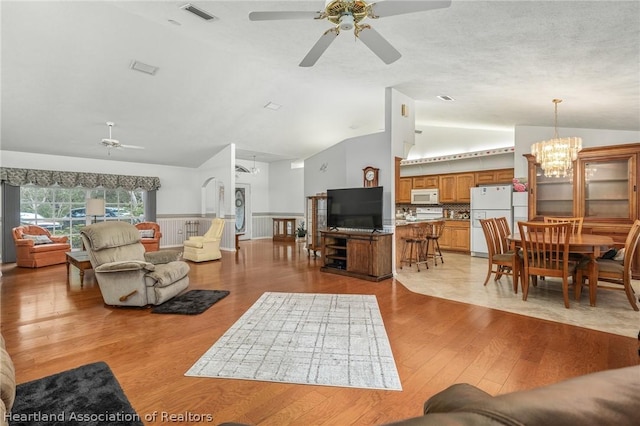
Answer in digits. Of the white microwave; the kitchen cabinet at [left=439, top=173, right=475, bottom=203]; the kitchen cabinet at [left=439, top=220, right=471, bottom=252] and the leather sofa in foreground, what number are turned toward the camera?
3

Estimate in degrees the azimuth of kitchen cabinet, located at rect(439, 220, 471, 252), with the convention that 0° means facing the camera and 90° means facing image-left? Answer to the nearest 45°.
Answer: approximately 0°

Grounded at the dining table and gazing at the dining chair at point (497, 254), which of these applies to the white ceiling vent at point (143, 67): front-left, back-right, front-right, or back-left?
front-left

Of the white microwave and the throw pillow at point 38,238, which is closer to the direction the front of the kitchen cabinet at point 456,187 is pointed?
the throw pillow

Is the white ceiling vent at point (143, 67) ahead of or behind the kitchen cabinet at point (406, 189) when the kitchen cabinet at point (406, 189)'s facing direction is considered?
ahead

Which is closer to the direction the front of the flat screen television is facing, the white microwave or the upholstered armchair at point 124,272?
the upholstered armchair

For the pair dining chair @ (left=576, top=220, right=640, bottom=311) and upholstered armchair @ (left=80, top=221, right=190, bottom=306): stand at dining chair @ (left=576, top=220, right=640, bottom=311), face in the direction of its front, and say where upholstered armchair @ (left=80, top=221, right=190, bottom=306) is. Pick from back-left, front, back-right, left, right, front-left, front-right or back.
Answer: front-left

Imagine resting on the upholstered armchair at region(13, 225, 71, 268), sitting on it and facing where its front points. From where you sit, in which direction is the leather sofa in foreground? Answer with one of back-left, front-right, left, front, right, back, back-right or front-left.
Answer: front-right

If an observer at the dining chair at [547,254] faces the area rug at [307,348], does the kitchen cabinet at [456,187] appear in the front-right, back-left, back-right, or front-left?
back-right

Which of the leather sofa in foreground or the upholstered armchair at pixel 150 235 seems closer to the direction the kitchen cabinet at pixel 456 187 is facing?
the leather sofa in foreground

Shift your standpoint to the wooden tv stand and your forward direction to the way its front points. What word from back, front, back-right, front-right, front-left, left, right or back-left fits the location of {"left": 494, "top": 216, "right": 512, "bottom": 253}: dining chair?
back-left

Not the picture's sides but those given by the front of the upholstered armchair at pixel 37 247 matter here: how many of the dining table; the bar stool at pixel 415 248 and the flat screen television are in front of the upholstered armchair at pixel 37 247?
3

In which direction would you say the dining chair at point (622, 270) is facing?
to the viewer's left

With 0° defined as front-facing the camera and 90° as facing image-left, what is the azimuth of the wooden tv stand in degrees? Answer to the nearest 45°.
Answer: approximately 45°

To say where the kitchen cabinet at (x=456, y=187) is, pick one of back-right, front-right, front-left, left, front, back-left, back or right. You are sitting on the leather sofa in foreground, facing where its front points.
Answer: front-right

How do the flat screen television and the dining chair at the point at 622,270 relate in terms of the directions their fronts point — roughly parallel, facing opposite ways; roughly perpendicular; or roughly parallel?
roughly perpendicular

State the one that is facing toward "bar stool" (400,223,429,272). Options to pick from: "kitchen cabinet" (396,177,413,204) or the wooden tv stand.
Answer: the kitchen cabinet

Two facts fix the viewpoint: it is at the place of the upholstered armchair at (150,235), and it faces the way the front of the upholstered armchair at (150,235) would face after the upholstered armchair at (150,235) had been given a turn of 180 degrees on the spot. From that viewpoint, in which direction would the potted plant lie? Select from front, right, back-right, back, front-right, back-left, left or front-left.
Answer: front-right

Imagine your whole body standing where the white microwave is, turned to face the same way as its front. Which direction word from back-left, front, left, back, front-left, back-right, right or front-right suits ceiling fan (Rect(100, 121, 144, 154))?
front-right
